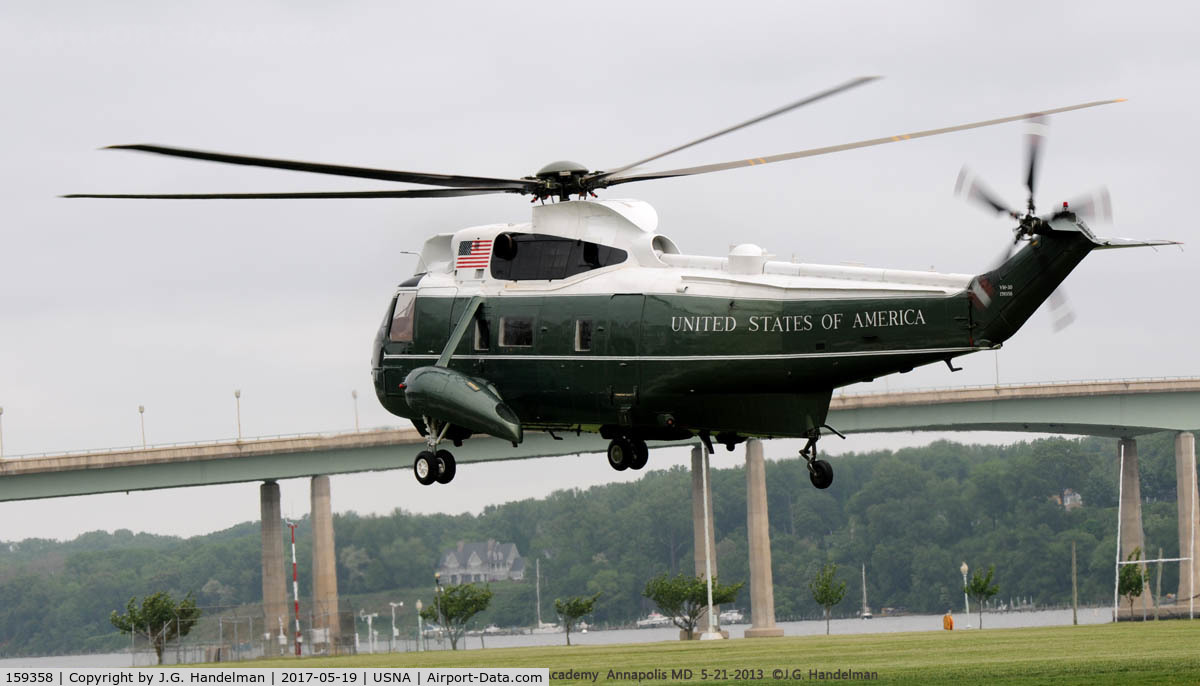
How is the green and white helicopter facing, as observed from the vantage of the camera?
facing away from the viewer and to the left of the viewer
